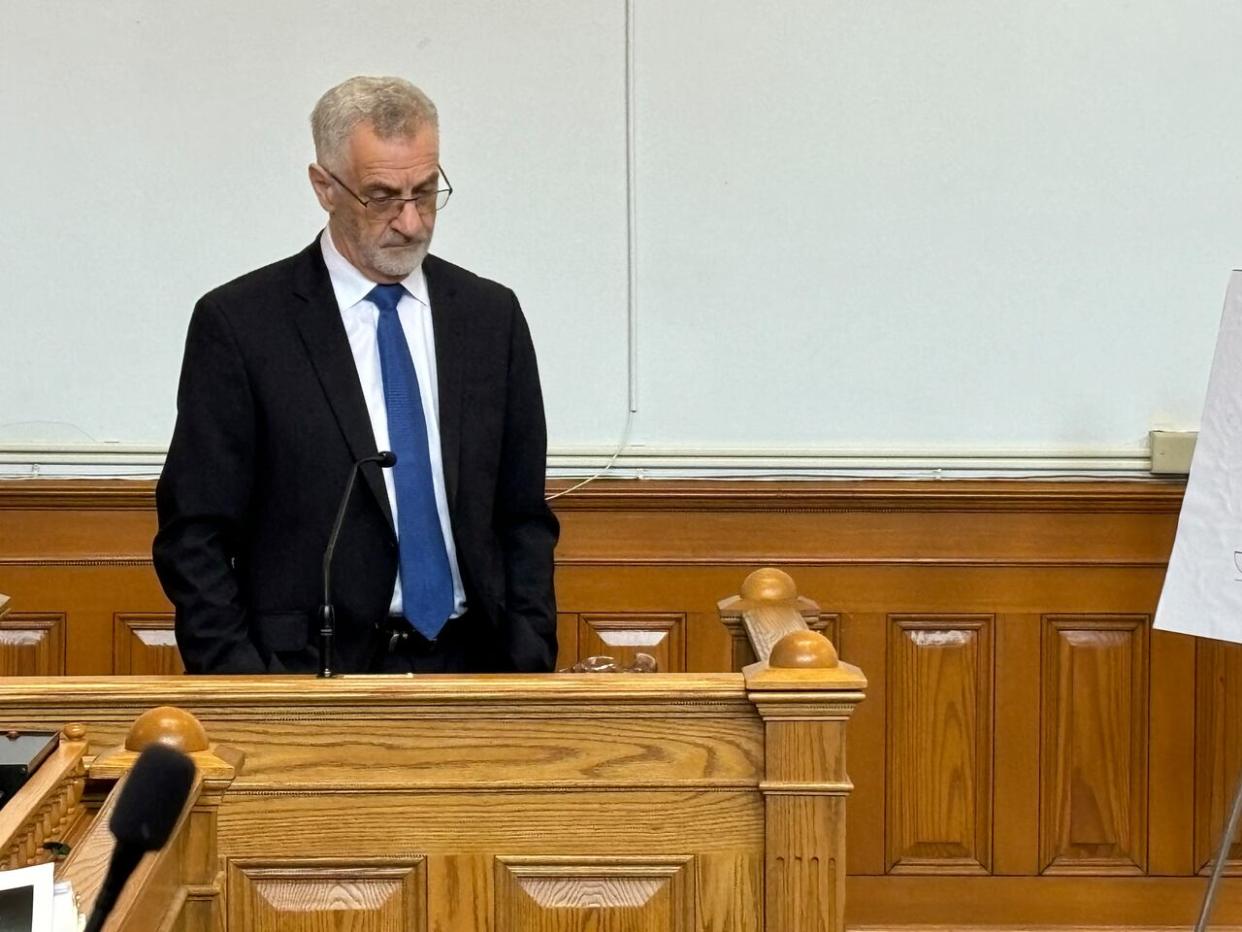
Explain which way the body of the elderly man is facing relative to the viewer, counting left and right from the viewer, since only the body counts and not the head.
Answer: facing the viewer and to the right of the viewer

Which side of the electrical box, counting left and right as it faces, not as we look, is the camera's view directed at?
front

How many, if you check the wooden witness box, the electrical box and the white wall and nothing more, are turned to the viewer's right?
0

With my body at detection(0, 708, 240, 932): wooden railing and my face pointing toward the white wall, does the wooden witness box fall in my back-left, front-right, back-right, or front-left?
front-right

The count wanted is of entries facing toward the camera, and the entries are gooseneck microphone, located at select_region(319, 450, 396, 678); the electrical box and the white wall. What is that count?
2

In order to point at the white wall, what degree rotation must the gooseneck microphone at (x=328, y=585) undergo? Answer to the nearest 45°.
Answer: approximately 45° to its left

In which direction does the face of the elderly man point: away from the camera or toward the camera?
toward the camera

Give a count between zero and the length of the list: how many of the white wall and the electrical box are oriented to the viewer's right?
0
